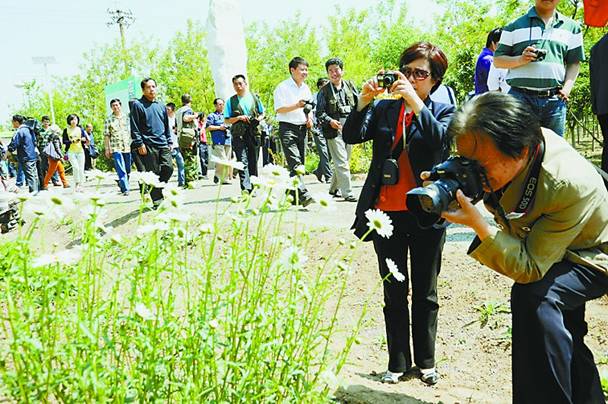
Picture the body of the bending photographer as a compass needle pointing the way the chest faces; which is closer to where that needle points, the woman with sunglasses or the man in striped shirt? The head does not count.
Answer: the woman with sunglasses

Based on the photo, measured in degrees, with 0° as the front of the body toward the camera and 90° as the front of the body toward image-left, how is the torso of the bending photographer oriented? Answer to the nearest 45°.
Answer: approximately 90°

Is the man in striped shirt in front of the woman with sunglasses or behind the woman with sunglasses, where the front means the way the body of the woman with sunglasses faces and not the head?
behind

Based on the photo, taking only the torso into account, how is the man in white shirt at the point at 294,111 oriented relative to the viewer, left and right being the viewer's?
facing the viewer and to the right of the viewer

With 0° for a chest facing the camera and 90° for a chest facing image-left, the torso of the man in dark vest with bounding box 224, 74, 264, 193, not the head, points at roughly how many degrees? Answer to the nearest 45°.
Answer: approximately 0°

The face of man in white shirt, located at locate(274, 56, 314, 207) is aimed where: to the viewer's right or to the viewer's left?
to the viewer's right

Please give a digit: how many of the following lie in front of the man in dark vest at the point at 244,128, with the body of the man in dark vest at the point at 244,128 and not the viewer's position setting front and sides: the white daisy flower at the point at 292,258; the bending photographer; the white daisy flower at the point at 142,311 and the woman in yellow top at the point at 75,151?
3

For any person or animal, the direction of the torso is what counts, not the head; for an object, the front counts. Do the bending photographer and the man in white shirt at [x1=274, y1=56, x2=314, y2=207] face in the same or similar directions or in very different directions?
very different directions

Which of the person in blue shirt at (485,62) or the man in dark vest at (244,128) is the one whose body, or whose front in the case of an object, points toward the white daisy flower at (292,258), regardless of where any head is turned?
the man in dark vest

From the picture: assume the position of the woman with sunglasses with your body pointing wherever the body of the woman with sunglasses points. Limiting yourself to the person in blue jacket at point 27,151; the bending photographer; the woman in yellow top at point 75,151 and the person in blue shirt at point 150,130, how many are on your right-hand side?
3

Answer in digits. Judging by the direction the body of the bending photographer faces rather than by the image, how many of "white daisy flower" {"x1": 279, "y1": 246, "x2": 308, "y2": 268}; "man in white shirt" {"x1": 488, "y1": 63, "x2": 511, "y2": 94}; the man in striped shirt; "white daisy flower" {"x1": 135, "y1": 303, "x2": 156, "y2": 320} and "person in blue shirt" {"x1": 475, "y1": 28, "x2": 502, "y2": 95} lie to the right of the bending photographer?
3

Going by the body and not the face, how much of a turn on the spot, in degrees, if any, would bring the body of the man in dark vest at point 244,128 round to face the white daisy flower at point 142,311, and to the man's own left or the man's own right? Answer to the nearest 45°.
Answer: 0° — they already face it

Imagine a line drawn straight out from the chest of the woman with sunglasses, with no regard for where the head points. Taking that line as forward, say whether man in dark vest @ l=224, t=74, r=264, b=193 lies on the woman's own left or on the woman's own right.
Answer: on the woman's own right

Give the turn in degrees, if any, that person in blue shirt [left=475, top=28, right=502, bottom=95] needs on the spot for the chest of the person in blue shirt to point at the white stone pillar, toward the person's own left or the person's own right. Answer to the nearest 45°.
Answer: approximately 135° to the person's own left

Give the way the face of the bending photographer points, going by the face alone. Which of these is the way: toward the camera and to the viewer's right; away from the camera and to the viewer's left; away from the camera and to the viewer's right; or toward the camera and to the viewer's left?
toward the camera and to the viewer's left
